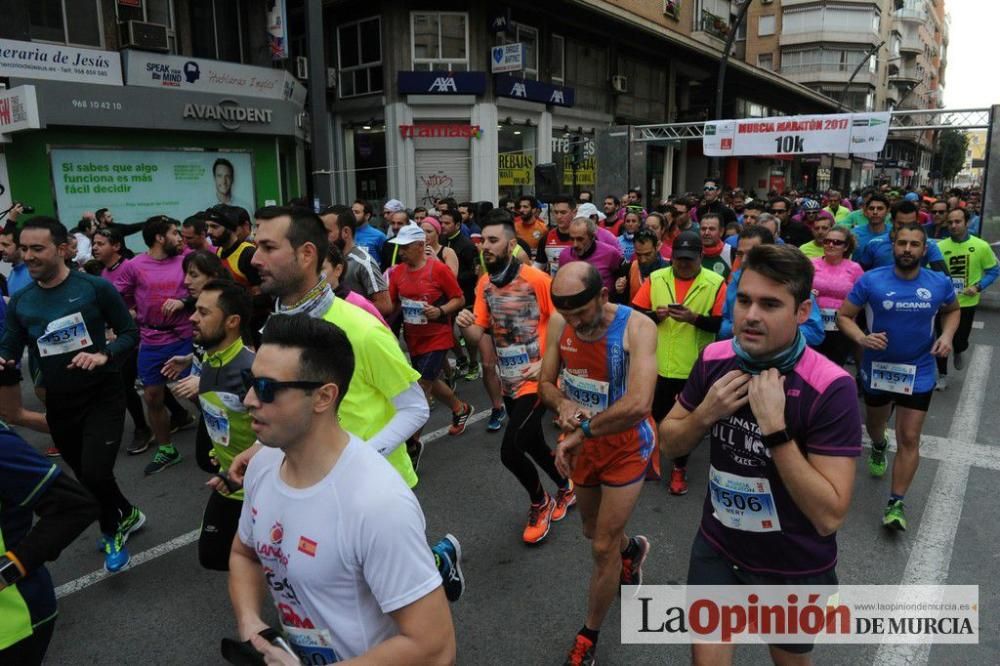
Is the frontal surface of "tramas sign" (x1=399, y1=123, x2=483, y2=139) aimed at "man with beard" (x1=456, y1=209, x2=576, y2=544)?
yes

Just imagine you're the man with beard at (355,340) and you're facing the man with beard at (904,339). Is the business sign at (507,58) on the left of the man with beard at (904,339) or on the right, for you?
left

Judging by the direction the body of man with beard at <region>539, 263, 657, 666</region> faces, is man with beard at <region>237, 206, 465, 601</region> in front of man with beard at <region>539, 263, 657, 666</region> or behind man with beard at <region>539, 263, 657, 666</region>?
in front

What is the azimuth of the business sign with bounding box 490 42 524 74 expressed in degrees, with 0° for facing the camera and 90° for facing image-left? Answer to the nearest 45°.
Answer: approximately 45°

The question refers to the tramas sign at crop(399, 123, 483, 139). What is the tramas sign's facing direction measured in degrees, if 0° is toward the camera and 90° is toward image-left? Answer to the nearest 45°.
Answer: approximately 0°

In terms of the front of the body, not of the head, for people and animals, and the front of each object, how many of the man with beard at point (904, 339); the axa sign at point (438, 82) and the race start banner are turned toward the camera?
3

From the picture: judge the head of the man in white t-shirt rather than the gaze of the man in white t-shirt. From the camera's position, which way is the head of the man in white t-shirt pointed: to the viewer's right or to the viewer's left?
to the viewer's left

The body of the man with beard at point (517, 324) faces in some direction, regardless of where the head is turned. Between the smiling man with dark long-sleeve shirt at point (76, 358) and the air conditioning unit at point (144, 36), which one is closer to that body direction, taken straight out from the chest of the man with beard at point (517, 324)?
the smiling man with dark long-sleeve shirt

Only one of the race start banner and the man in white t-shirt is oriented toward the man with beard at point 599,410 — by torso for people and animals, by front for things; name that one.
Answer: the race start banner
